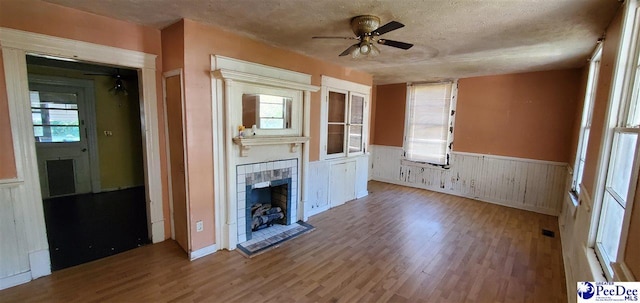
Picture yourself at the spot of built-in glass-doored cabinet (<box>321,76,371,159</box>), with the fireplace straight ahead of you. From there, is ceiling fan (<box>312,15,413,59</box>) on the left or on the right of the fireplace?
left

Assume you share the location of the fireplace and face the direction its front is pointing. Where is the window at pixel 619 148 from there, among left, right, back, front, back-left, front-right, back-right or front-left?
front

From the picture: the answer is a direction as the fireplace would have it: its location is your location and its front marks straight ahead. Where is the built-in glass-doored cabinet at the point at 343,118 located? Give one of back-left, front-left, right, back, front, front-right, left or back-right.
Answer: left

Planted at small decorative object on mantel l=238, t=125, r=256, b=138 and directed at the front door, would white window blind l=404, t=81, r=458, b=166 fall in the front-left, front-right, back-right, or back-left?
back-right

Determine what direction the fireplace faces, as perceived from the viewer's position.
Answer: facing the viewer and to the right of the viewer

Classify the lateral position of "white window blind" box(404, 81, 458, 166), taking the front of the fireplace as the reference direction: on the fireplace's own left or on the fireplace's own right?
on the fireplace's own left

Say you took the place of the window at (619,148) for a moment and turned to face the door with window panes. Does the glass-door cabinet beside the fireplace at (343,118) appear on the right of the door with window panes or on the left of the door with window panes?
right

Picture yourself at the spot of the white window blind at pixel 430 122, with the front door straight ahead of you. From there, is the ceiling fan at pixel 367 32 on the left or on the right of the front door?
left

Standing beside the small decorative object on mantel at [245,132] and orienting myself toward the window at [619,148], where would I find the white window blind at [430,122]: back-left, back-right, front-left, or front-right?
front-left
